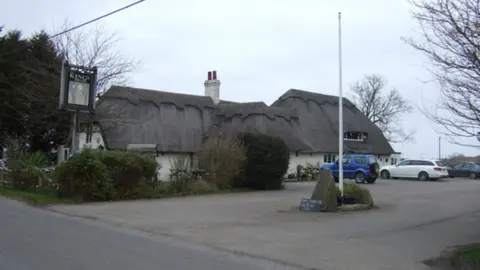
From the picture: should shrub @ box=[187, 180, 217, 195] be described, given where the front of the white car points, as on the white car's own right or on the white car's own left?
on the white car's own left

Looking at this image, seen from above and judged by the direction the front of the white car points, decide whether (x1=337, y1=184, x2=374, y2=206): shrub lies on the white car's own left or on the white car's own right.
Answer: on the white car's own left

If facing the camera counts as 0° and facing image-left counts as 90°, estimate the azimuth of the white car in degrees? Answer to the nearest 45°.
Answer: approximately 135°
